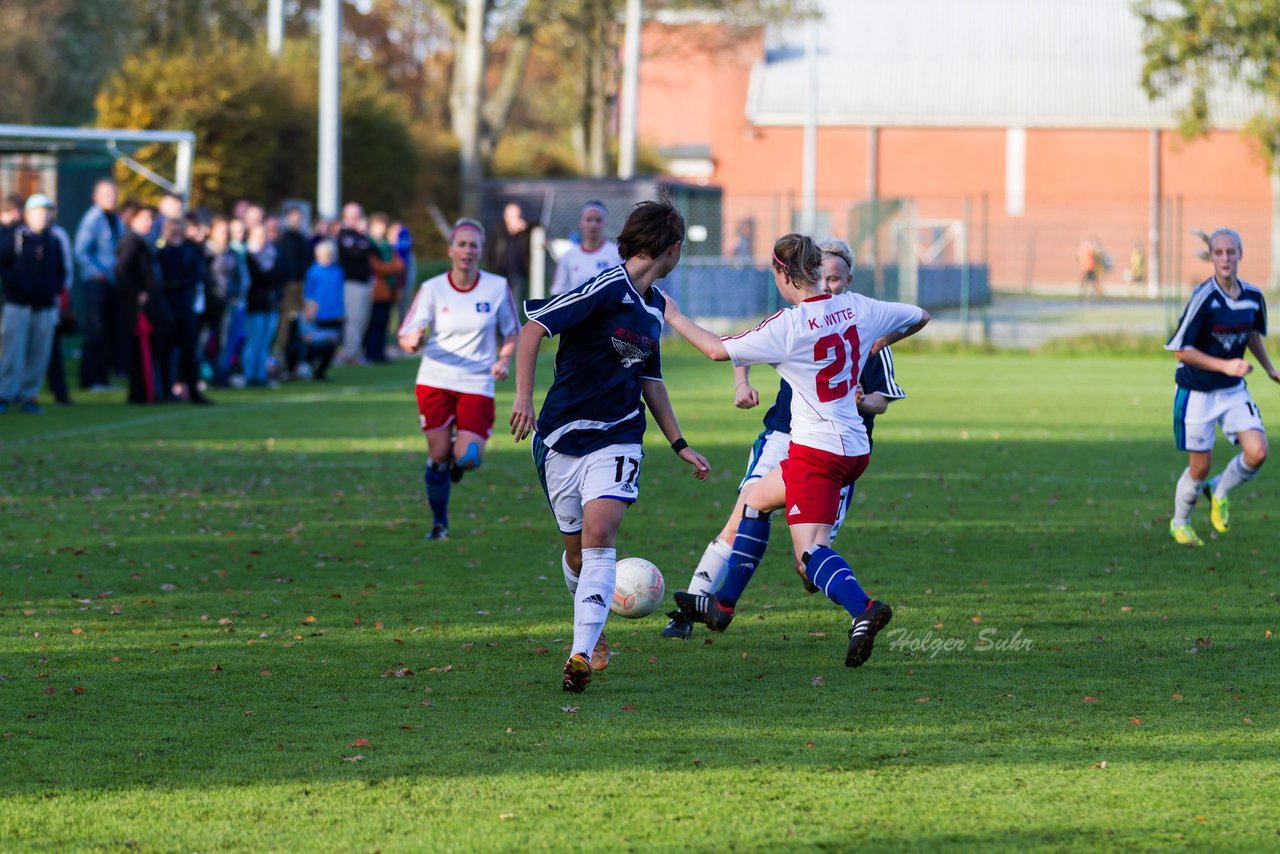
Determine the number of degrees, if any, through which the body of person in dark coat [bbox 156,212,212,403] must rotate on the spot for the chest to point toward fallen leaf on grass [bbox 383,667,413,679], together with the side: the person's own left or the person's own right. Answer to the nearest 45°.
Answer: approximately 45° to the person's own right

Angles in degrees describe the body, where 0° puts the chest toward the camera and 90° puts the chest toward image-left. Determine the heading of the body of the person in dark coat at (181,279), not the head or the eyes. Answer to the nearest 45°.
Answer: approximately 315°

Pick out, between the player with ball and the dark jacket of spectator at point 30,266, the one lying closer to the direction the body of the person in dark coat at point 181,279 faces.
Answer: the player with ball

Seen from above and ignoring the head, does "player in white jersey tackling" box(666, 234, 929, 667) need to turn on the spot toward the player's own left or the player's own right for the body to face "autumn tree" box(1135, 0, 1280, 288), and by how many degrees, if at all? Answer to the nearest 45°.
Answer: approximately 45° to the player's own right

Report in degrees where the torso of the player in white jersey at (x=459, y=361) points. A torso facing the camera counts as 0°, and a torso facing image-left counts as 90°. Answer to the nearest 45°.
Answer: approximately 0°

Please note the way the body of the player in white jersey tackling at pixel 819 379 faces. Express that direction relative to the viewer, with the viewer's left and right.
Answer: facing away from the viewer and to the left of the viewer

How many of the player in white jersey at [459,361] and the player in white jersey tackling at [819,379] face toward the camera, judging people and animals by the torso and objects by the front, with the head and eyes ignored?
1

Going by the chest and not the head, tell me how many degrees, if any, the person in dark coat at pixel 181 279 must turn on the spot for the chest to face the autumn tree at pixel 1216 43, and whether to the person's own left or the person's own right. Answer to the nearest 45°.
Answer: approximately 90° to the person's own left
